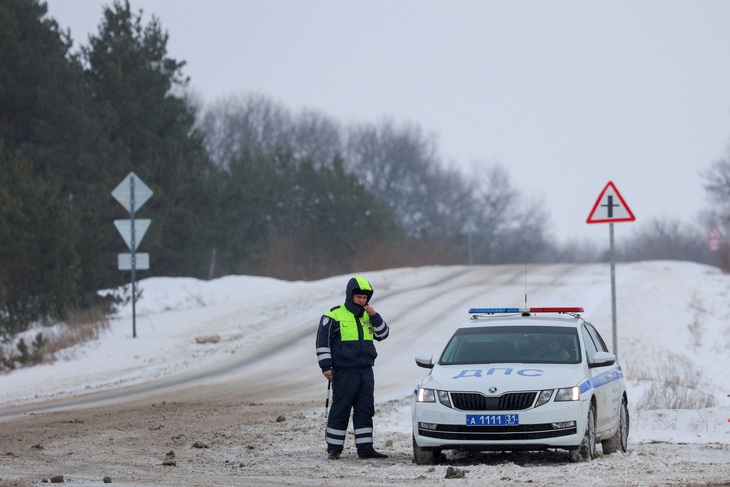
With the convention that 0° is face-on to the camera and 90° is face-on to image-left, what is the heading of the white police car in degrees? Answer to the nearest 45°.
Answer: approximately 0°

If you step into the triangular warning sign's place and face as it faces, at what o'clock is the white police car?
The white police car is roughly at 12 o'clock from the triangular warning sign.

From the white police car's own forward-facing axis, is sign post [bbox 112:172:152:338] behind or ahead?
behind

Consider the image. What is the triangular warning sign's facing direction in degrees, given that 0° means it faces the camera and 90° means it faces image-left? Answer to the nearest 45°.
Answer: approximately 0°
